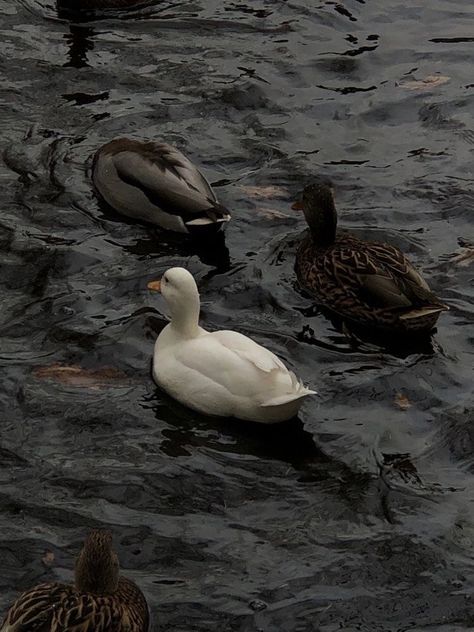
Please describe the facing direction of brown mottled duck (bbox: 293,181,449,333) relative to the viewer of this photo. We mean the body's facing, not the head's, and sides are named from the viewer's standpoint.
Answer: facing away from the viewer and to the left of the viewer

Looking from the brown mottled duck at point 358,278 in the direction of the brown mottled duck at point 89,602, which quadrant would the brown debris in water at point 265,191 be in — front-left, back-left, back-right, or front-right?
back-right

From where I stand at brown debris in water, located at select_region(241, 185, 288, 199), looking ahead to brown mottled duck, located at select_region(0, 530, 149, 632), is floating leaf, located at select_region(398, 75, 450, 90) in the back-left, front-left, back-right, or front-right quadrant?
back-left

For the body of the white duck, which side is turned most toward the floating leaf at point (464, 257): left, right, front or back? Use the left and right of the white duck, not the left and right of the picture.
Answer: right

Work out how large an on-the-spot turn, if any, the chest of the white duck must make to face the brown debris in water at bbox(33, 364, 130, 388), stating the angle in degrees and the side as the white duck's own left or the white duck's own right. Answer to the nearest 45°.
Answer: approximately 45° to the white duck's own left

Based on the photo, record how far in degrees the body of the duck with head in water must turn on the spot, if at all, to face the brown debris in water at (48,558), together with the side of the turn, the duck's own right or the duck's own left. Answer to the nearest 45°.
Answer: approximately 135° to the duck's own left

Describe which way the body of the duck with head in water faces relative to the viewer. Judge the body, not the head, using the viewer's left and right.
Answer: facing away from the viewer and to the left of the viewer

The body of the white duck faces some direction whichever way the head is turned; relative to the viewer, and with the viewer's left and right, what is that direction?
facing away from the viewer and to the left of the viewer

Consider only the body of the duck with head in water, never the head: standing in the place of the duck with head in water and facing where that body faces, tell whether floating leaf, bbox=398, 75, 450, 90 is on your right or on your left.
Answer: on your right

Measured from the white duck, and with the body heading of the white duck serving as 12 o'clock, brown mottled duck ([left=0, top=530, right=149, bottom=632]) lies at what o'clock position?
The brown mottled duck is roughly at 8 o'clock from the white duck.

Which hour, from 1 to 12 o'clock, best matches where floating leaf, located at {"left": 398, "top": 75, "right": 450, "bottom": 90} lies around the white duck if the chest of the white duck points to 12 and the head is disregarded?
The floating leaf is roughly at 2 o'clock from the white duck.
